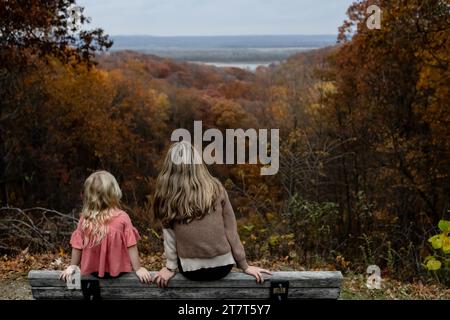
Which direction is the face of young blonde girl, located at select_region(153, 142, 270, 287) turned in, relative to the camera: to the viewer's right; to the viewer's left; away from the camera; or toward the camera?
away from the camera

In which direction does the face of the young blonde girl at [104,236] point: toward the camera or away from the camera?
away from the camera

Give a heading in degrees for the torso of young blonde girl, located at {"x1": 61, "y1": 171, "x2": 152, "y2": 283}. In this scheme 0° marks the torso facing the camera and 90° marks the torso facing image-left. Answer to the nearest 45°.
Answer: approximately 180°

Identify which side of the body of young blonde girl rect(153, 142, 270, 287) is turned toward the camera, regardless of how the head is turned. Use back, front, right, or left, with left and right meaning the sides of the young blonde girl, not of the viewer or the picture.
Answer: back

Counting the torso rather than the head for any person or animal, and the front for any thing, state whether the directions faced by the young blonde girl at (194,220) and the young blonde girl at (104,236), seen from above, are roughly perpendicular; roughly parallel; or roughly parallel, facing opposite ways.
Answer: roughly parallel

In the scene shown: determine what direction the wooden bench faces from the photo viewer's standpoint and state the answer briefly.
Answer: facing away from the viewer
